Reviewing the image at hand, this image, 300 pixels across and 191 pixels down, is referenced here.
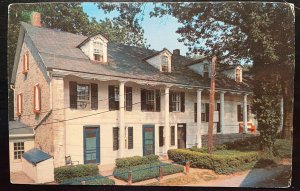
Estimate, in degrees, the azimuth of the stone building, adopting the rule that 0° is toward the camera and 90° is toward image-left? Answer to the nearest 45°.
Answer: approximately 315°

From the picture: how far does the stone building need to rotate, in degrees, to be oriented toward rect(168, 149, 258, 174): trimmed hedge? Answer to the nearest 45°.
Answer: approximately 45° to its left
